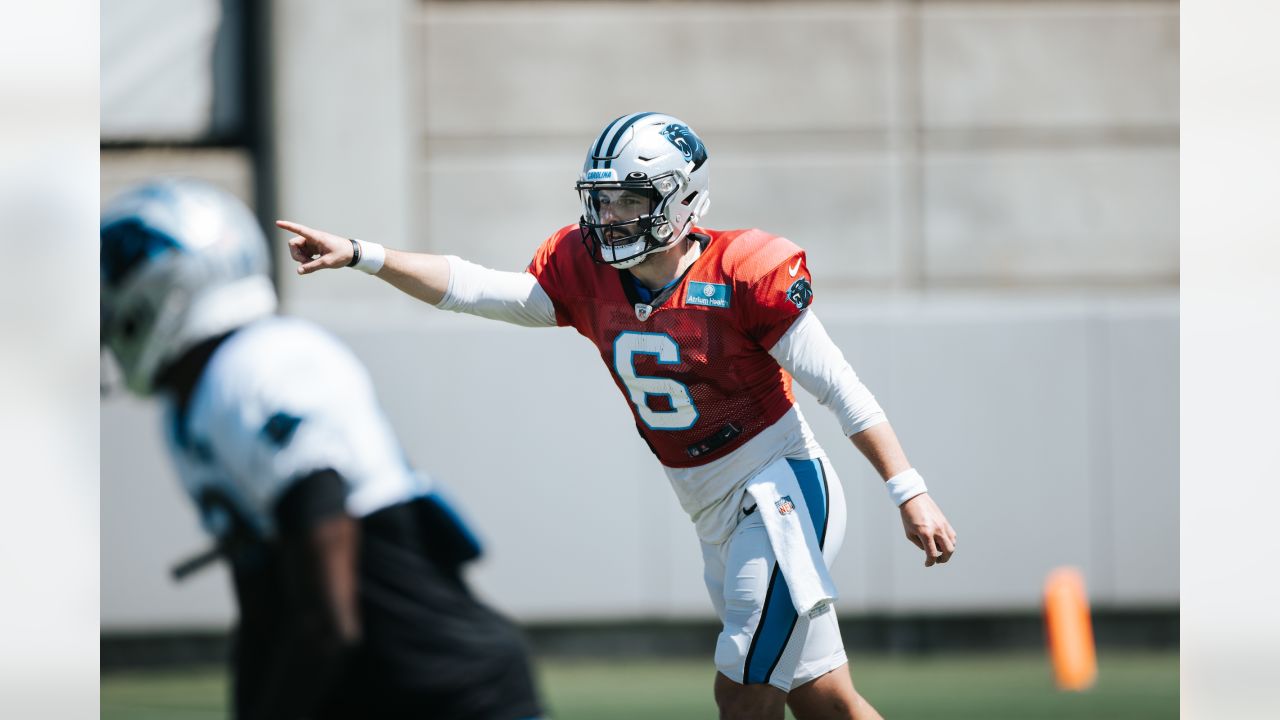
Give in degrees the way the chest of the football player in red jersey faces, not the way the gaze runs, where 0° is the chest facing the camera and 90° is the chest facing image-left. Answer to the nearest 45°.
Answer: approximately 45°

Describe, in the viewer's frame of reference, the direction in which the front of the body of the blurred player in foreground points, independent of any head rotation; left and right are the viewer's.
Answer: facing to the left of the viewer

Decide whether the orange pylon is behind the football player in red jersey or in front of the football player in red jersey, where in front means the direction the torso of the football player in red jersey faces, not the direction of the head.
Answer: behind

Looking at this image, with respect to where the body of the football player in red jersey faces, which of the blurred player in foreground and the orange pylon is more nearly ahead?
the blurred player in foreground
